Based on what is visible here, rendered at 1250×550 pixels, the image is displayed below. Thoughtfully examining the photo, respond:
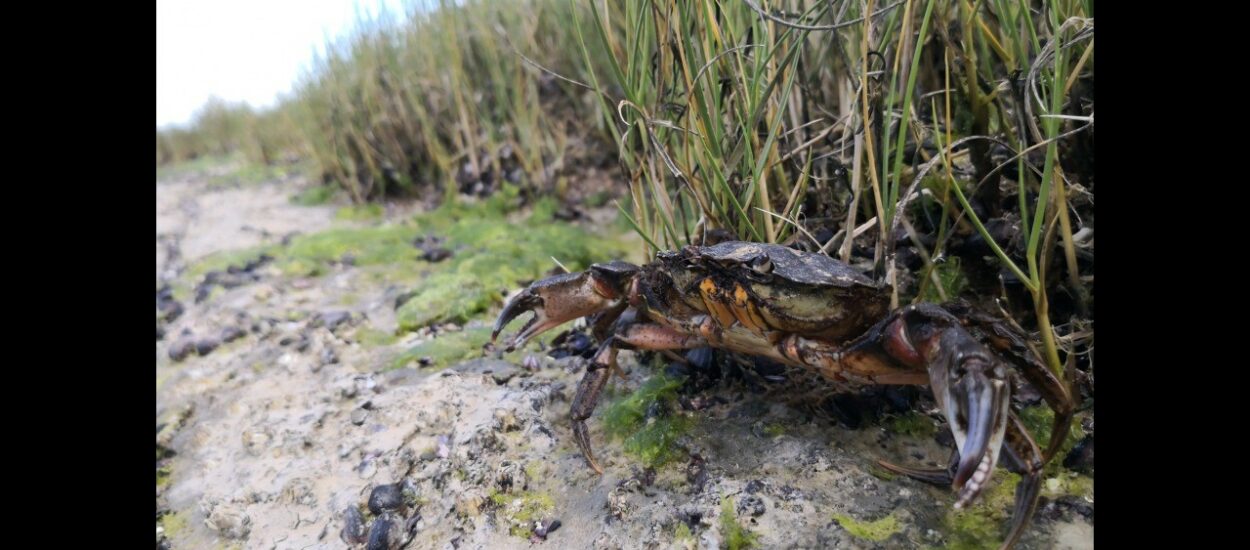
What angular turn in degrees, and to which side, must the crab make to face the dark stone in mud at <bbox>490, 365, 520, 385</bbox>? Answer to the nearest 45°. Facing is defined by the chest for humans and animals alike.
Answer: approximately 90° to its right

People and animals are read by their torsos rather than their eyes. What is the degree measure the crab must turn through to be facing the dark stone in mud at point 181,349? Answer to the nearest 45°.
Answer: approximately 90° to its right

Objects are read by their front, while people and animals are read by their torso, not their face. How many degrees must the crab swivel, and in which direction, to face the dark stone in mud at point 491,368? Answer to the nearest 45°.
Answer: approximately 90° to its right

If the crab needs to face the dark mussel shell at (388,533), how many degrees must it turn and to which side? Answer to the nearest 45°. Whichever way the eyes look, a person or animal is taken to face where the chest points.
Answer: approximately 45° to its right

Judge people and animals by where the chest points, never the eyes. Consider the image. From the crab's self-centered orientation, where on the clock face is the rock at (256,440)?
The rock is roughly at 2 o'clock from the crab.

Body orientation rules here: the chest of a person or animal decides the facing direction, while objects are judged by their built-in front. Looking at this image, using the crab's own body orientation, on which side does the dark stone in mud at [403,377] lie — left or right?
on its right

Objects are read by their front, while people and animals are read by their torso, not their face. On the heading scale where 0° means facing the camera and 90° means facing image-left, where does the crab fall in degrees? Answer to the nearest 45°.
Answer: approximately 45°

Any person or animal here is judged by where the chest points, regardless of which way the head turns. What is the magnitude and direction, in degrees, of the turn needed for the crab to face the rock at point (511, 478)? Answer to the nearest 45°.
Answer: approximately 45° to its right

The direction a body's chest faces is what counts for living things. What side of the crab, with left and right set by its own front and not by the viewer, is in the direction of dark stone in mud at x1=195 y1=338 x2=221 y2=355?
right
